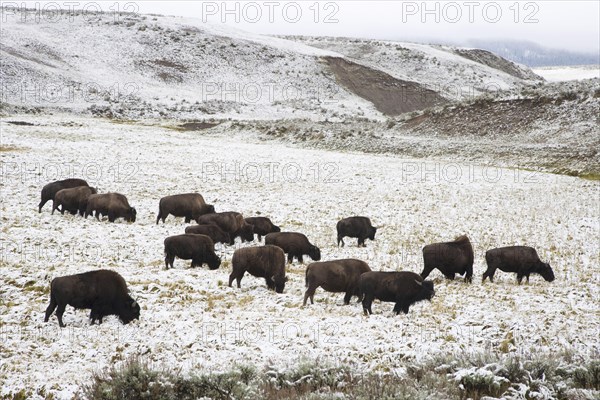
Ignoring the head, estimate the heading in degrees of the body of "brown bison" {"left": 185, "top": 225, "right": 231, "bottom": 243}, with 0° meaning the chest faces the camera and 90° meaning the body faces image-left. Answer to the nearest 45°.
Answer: approximately 270°

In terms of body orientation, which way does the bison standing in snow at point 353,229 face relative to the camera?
to the viewer's right

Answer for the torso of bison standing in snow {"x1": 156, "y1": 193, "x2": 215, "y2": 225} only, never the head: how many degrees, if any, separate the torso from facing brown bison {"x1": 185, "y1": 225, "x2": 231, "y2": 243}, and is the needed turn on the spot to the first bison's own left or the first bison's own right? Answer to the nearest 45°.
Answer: approximately 90° to the first bison's own right

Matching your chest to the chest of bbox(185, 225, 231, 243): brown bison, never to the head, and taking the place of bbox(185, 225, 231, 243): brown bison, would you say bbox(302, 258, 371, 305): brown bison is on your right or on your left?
on your right

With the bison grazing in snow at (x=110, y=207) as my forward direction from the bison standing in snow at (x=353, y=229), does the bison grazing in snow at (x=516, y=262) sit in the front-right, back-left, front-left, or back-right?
back-left

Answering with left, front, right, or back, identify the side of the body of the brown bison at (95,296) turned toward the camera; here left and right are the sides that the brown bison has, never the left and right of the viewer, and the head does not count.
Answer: right

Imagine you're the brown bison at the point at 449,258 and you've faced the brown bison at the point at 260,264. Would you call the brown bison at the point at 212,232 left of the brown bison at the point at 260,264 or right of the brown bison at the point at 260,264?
right

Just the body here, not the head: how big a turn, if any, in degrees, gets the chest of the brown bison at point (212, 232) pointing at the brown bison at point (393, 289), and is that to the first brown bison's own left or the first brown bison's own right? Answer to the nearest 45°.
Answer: approximately 45° to the first brown bison's own right

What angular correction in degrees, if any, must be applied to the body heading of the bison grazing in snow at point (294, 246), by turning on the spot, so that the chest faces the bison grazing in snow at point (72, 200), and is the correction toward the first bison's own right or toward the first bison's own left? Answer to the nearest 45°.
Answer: approximately 135° to the first bison's own left

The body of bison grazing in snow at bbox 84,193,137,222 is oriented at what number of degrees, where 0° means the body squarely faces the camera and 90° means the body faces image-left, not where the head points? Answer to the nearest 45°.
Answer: approximately 270°

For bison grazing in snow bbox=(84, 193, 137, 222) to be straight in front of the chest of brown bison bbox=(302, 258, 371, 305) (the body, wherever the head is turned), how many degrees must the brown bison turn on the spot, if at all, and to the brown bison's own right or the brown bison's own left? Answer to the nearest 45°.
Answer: approximately 135° to the brown bison's own left
